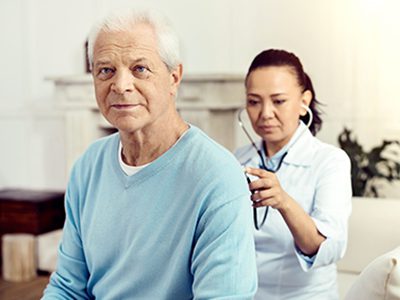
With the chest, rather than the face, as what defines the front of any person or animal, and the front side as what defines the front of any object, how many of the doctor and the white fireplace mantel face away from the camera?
0

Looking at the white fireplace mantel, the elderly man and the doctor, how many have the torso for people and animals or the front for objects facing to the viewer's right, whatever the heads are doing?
0

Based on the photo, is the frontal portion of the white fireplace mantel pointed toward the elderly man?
yes

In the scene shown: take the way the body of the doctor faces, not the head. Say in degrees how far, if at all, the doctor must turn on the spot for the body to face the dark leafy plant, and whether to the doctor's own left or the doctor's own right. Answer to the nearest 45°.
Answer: approximately 135° to the doctor's own right

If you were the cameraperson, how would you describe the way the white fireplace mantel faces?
facing the viewer

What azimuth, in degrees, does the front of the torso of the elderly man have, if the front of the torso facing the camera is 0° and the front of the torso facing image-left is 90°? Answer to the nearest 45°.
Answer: approximately 45°

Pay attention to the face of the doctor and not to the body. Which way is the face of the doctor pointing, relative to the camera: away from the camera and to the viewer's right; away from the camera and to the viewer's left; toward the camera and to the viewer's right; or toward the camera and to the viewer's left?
toward the camera and to the viewer's left

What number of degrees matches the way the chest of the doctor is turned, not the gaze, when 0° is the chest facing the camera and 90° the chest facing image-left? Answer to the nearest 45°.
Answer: approximately 45°

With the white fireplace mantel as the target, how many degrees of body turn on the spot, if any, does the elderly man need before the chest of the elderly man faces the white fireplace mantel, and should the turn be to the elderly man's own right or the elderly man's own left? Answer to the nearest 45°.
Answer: approximately 135° to the elderly man's own right

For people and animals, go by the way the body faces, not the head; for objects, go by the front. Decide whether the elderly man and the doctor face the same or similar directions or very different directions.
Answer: same or similar directions

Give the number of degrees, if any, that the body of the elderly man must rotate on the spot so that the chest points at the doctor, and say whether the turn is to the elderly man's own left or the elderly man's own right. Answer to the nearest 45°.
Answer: approximately 180°

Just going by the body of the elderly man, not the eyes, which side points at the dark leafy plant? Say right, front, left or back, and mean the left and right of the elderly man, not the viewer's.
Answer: back
